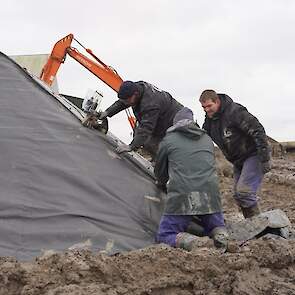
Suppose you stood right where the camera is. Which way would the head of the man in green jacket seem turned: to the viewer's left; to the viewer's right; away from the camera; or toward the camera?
away from the camera

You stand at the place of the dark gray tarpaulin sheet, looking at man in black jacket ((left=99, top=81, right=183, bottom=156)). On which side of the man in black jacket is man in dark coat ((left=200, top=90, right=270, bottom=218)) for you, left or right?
right

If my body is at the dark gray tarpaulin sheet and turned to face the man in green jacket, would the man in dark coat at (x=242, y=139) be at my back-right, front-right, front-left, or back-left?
front-left

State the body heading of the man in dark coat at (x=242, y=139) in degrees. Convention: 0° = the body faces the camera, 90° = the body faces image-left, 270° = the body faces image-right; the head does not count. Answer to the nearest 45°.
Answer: approximately 45°

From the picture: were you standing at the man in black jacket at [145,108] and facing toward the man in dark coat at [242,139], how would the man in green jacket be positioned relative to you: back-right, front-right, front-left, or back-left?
front-right

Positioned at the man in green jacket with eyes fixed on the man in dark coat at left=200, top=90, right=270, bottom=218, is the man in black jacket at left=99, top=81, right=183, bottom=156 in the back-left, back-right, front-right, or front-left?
front-left

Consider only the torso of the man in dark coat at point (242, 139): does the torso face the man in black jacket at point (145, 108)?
no

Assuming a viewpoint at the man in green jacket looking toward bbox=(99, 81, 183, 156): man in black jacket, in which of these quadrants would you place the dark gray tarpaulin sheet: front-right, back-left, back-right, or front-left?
front-left

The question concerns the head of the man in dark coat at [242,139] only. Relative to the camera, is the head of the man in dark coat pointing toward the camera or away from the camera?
toward the camera

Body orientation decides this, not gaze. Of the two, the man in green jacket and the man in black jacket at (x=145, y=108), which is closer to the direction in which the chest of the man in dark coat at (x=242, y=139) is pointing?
the man in green jacket

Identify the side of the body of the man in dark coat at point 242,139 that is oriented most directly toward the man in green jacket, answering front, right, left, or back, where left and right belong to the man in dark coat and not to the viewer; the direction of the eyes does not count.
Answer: front
